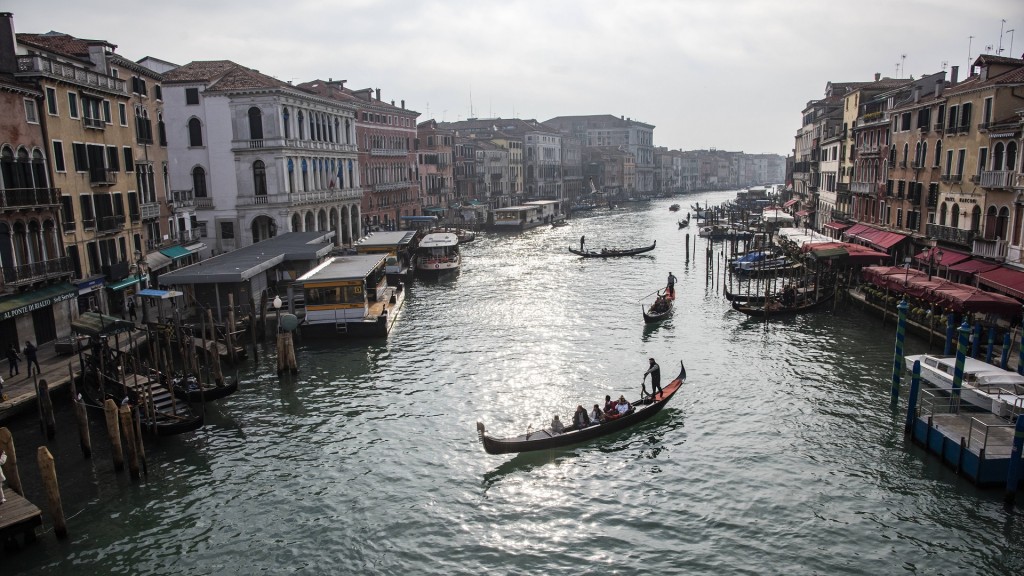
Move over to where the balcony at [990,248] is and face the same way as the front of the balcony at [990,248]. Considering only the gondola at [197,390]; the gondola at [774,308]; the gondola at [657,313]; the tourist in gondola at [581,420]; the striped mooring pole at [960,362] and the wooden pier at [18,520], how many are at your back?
0

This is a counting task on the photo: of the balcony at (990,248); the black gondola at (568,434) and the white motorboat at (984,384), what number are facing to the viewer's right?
0

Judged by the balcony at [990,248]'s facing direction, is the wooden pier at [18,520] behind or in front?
in front

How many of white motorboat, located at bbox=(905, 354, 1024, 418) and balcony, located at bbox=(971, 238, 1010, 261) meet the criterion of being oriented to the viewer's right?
0

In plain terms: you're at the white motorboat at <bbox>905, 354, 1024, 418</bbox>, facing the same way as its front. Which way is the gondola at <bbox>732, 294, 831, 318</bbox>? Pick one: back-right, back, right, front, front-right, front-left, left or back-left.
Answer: front

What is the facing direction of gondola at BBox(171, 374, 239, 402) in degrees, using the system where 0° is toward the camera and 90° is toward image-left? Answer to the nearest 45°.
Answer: approximately 270°

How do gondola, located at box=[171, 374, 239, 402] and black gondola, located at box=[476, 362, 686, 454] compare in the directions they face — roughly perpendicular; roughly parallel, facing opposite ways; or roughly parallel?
roughly parallel, facing opposite ways

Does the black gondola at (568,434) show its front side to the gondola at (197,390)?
no

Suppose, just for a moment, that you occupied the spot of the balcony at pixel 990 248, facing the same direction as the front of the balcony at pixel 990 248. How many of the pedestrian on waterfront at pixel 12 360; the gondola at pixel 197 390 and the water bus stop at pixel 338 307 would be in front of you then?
3

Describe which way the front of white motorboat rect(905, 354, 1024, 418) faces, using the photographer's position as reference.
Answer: facing away from the viewer and to the left of the viewer

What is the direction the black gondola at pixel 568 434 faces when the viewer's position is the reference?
facing the viewer and to the left of the viewer

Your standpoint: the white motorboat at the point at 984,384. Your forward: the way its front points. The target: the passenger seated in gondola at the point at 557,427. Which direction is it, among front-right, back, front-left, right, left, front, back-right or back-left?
left

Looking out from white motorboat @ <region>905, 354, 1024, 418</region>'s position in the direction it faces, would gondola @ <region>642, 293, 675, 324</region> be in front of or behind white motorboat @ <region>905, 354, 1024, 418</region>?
in front

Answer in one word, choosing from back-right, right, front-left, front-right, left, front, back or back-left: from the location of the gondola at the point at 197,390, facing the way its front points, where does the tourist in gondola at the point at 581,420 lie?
front-right

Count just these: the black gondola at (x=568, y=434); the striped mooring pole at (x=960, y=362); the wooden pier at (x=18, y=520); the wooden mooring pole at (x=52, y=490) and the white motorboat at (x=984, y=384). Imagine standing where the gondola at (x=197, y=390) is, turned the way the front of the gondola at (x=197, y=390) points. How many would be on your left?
0

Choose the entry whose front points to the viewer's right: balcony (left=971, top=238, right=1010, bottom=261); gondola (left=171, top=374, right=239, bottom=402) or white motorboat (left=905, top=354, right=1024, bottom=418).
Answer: the gondola

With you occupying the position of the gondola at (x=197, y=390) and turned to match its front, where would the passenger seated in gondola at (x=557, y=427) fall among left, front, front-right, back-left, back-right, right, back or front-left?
front-right

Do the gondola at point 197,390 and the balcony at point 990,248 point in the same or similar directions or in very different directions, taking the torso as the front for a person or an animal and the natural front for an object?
very different directions
